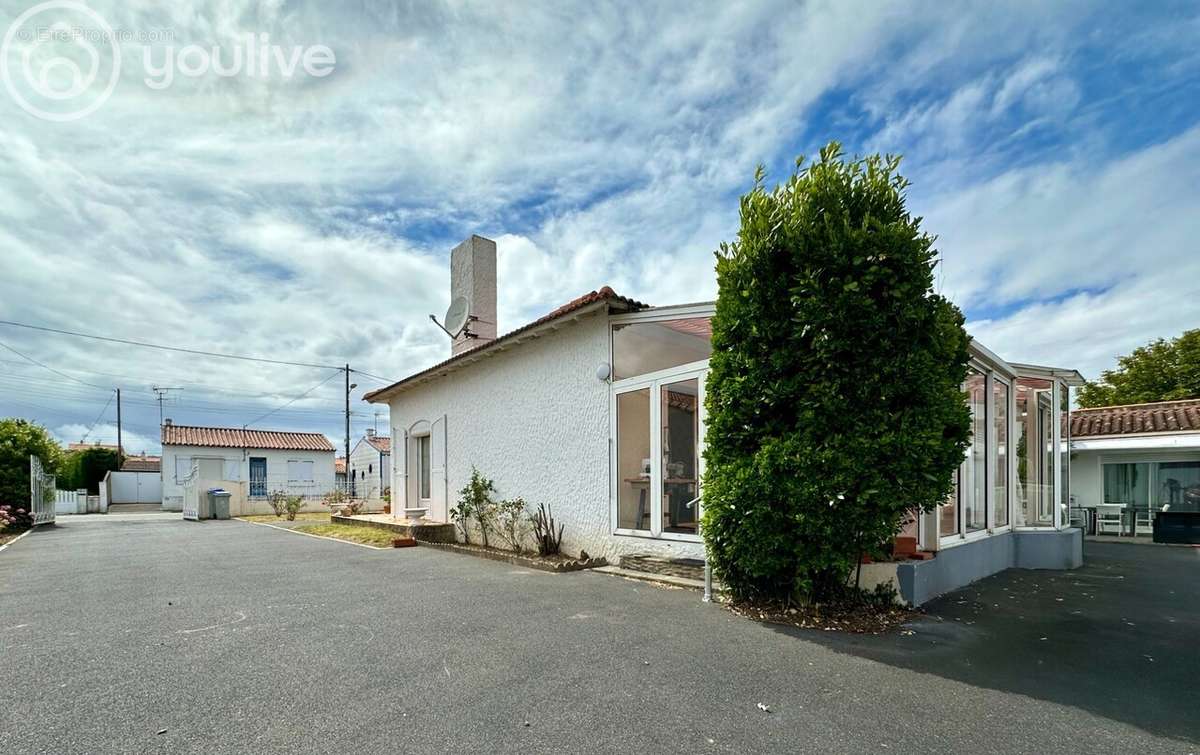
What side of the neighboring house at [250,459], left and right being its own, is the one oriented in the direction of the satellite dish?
front

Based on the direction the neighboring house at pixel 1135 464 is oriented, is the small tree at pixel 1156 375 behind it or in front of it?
behind

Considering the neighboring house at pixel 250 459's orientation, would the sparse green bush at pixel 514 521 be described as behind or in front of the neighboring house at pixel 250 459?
in front

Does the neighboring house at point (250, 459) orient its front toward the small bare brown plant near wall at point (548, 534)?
yes

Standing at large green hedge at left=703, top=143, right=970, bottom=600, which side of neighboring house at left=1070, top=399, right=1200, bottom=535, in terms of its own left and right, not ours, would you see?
front

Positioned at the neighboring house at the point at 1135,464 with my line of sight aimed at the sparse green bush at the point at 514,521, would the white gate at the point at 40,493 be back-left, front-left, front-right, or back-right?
front-right

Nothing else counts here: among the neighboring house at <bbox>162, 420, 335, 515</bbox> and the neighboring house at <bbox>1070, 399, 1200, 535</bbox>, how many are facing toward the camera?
2

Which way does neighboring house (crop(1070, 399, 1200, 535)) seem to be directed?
toward the camera

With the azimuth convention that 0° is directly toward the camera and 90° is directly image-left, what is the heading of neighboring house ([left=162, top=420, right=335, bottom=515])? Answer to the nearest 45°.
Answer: approximately 0°

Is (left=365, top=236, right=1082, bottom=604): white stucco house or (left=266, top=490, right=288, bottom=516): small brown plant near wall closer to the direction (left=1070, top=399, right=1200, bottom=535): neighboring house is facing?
the white stucco house

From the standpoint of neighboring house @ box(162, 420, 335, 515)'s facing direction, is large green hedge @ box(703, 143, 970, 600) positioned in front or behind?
in front

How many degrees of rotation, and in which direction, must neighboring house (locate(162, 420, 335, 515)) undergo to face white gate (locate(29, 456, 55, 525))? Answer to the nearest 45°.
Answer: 0° — it already faces it

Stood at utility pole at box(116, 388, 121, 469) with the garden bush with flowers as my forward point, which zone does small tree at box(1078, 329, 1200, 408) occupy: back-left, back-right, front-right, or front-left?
front-left
